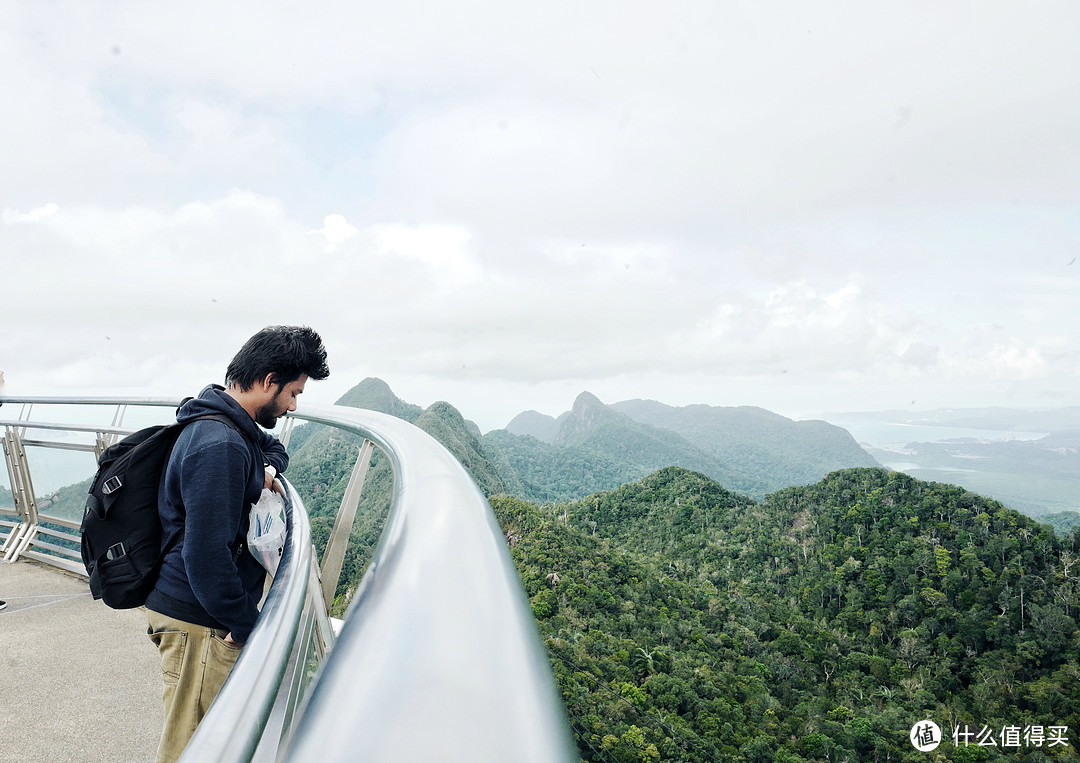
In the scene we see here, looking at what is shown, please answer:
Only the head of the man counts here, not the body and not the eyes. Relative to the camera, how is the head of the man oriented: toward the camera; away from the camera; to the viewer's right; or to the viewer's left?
to the viewer's right

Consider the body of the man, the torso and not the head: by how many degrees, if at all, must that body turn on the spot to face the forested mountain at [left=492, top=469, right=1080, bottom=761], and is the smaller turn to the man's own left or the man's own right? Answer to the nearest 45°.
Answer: approximately 45° to the man's own left

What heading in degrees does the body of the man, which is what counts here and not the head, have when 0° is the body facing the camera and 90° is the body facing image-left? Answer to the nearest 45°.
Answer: approximately 270°
